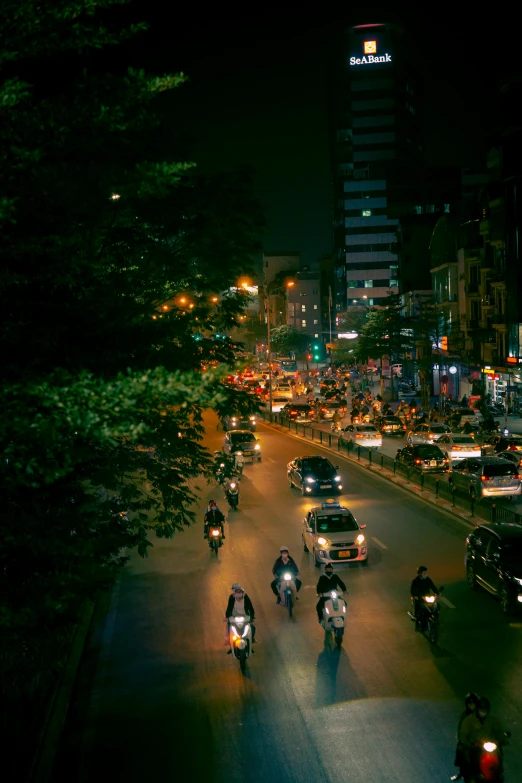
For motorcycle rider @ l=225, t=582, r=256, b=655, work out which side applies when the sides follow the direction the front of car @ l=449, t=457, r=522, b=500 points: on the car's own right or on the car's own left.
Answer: on the car's own left

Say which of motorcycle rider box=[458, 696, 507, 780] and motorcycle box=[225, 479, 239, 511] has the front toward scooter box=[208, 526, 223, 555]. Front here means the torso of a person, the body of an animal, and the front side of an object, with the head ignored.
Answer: the motorcycle

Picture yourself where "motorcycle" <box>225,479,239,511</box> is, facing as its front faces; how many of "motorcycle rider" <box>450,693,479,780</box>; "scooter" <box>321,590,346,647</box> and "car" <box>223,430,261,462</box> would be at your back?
1

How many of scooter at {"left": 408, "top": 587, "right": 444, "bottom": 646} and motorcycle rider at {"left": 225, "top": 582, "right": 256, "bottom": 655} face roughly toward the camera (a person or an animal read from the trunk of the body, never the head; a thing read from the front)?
2
